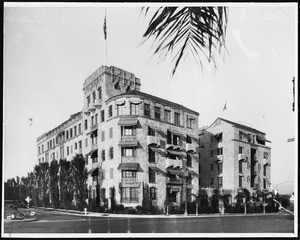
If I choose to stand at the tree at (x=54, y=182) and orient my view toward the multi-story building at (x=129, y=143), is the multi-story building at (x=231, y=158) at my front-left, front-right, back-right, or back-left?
front-left

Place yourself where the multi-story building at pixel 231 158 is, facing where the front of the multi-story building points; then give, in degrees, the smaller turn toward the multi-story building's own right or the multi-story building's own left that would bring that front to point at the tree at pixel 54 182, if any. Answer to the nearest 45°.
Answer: approximately 90° to the multi-story building's own right

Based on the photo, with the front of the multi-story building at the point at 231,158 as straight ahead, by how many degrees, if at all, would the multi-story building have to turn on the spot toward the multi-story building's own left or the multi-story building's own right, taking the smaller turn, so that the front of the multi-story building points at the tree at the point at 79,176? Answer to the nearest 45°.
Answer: approximately 90° to the multi-story building's own right

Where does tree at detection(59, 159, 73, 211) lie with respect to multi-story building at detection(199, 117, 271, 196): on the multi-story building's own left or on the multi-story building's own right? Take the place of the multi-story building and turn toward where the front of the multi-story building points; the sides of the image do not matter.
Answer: on the multi-story building's own right
